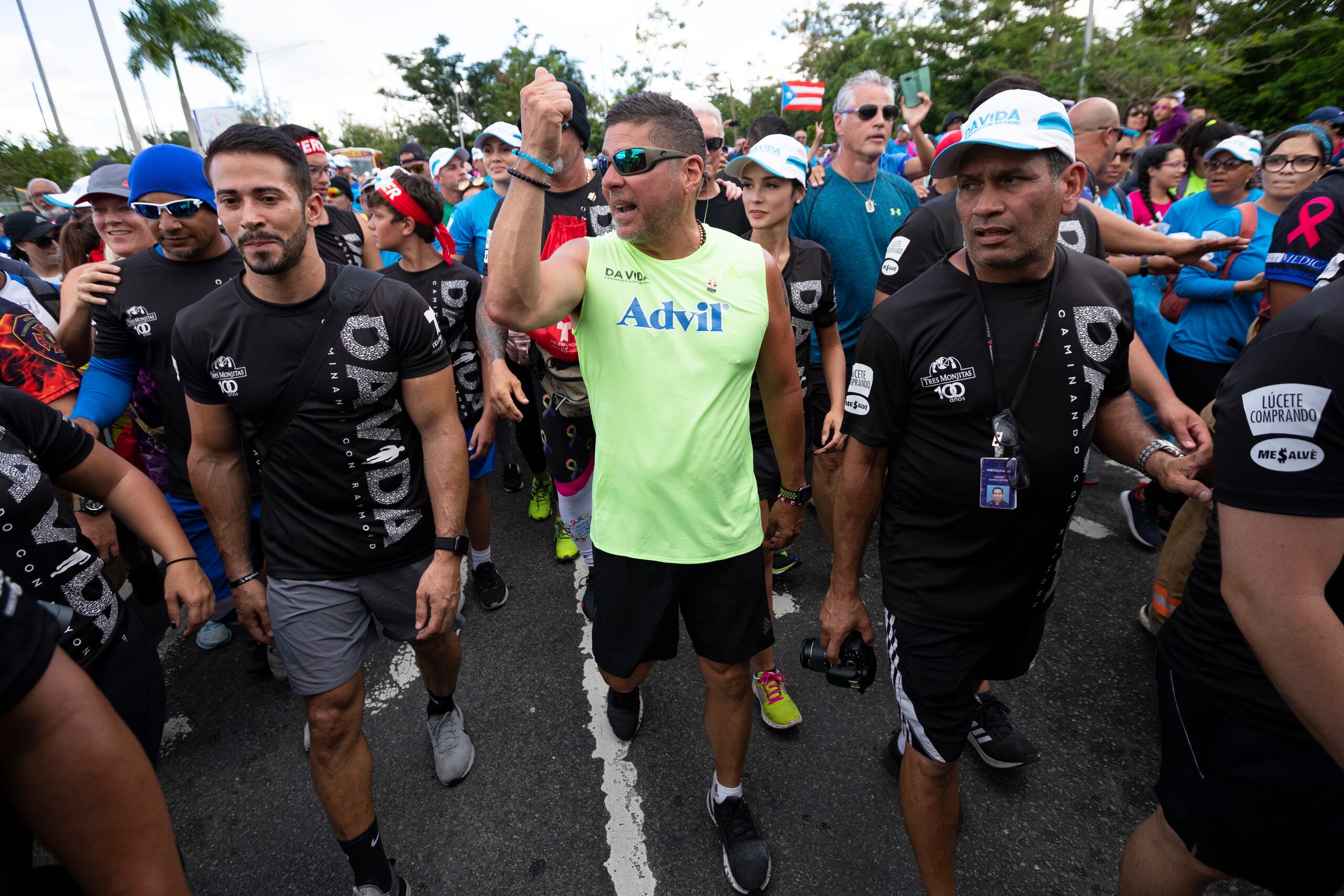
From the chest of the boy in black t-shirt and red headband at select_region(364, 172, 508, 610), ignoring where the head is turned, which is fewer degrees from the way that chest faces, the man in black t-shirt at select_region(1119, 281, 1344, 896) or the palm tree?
the man in black t-shirt

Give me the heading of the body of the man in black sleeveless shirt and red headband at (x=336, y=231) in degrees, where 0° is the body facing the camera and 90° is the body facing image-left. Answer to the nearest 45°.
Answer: approximately 0°

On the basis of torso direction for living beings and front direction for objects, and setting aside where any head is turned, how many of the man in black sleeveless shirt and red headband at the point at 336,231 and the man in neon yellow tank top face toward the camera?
2

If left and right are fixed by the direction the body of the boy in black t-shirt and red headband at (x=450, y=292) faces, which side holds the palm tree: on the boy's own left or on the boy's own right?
on the boy's own right

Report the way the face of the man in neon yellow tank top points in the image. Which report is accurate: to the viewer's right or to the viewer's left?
to the viewer's left

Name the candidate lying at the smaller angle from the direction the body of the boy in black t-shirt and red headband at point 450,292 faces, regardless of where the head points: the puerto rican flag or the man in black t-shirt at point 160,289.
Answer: the man in black t-shirt

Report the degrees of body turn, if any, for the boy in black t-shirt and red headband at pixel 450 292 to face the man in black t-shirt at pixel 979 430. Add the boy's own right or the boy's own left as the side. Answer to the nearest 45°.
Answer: approximately 90° to the boy's own left

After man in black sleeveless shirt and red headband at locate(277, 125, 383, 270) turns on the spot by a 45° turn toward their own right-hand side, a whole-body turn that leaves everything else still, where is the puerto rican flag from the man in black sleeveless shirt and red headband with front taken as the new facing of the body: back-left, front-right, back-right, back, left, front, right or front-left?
back-left

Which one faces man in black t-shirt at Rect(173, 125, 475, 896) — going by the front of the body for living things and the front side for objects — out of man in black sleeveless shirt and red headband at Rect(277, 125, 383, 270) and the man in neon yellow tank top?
man in black sleeveless shirt and red headband at Rect(277, 125, 383, 270)

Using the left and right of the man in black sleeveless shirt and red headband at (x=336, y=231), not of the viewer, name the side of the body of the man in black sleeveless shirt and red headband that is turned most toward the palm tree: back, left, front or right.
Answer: back

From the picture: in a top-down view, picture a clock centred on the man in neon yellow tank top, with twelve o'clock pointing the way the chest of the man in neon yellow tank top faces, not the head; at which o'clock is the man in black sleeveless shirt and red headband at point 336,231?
The man in black sleeveless shirt and red headband is roughly at 5 o'clock from the man in neon yellow tank top.
